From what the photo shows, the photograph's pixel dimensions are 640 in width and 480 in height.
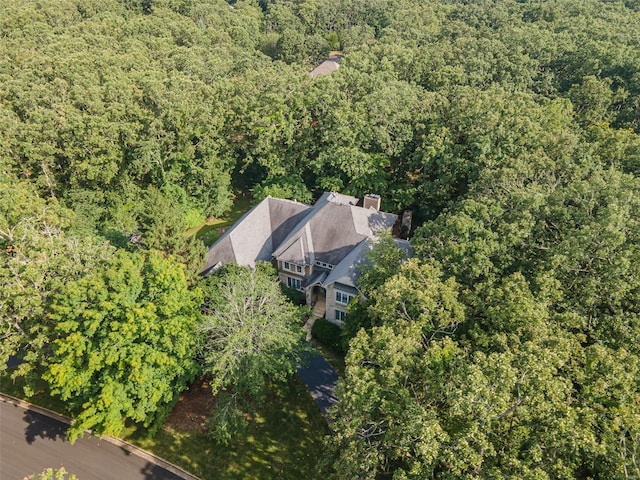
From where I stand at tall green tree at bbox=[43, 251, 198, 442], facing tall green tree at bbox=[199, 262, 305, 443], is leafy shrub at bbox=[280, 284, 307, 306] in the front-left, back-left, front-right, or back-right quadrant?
front-left

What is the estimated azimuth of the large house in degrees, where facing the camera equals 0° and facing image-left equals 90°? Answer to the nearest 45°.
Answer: approximately 45°

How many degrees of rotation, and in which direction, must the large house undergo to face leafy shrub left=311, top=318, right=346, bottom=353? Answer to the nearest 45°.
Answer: approximately 45° to its left

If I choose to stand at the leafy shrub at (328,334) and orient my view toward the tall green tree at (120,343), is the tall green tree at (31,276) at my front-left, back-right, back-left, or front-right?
front-right

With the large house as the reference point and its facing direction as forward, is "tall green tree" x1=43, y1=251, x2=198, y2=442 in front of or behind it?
in front
